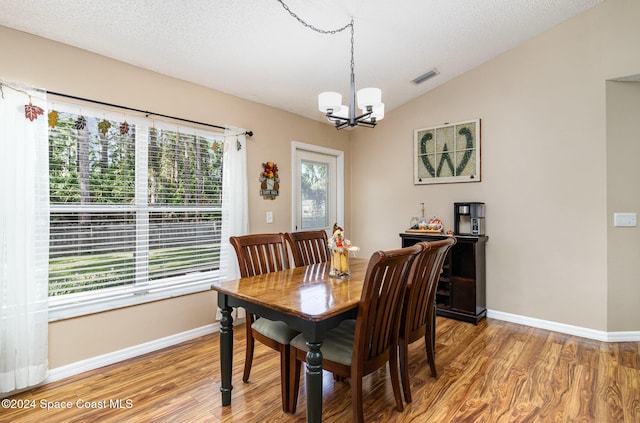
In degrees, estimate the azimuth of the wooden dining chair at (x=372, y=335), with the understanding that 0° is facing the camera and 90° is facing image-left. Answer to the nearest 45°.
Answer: approximately 135°

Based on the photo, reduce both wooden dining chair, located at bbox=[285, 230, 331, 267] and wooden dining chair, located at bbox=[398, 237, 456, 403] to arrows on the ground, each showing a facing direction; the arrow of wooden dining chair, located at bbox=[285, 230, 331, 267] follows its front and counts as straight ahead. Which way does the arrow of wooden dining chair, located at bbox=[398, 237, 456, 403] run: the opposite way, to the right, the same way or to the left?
the opposite way

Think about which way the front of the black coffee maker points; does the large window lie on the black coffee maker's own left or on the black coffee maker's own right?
on the black coffee maker's own right

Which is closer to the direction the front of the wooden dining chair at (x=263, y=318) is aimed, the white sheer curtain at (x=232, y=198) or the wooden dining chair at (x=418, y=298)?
the wooden dining chair

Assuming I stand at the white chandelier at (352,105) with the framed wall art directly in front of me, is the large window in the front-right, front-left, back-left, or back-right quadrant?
back-left

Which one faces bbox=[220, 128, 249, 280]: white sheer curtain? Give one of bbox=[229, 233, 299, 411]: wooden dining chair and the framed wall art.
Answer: the framed wall art
